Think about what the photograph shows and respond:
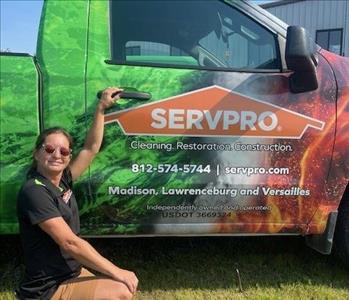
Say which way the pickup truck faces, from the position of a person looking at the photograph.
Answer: facing to the right of the viewer

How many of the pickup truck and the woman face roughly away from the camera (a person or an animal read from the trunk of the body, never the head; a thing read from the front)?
0

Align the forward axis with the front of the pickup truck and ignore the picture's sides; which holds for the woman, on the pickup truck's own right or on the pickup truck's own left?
on the pickup truck's own right

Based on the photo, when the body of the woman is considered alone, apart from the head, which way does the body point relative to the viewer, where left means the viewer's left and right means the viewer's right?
facing the viewer and to the right of the viewer
